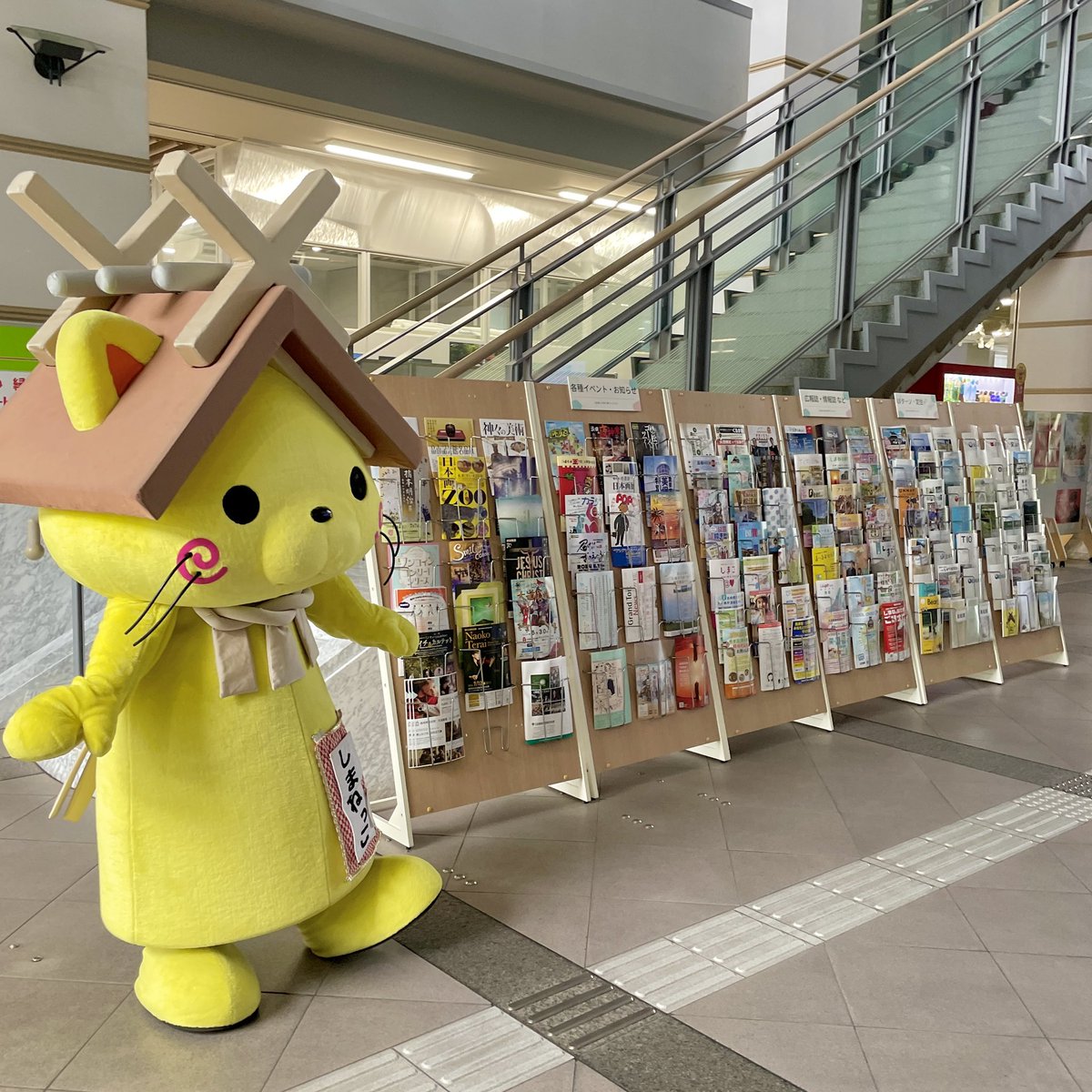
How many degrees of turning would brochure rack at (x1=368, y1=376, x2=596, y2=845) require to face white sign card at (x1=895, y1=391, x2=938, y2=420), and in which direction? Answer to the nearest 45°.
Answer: approximately 90° to its left

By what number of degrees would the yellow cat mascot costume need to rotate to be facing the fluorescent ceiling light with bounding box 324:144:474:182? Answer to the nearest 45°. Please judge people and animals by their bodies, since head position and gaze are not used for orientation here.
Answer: approximately 135° to its left

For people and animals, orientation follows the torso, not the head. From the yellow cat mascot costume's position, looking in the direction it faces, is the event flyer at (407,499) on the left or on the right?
on its left

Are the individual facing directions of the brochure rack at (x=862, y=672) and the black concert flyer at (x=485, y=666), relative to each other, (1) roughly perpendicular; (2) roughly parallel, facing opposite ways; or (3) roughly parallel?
roughly parallel

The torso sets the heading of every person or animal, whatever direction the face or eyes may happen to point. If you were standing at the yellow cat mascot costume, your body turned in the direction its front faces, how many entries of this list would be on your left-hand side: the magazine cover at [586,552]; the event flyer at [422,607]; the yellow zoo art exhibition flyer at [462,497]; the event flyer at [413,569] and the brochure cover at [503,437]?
5

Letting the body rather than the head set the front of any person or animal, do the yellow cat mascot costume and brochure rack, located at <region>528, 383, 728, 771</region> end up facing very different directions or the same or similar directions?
same or similar directions

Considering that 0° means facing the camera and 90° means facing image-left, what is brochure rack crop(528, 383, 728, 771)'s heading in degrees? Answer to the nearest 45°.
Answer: approximately 315°

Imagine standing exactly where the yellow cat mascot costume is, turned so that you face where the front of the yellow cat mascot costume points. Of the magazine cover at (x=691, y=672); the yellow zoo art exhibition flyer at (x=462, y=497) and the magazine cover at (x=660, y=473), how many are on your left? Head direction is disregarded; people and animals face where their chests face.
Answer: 3

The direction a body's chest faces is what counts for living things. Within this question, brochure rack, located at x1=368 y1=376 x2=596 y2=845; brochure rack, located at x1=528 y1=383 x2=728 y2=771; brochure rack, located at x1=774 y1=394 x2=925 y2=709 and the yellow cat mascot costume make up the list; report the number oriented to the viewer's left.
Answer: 0

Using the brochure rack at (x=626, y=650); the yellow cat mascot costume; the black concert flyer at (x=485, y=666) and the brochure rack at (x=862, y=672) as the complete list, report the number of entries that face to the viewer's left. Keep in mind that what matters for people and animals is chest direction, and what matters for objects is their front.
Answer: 0

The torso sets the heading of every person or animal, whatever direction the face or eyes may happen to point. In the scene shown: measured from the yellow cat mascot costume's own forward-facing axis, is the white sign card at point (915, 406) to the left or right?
on its left

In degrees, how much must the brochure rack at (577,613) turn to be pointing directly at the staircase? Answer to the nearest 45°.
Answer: approximately 90° to its left

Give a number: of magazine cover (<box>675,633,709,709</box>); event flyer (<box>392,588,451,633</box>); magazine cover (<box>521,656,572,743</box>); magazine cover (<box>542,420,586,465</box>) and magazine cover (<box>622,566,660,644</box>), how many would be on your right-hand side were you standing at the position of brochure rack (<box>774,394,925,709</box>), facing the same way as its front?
5

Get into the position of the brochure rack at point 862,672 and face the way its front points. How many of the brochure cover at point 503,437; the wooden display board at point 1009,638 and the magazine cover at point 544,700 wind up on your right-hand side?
2

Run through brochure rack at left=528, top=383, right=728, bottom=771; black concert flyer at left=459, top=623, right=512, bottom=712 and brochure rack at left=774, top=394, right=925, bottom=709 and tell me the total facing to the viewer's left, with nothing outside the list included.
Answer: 0

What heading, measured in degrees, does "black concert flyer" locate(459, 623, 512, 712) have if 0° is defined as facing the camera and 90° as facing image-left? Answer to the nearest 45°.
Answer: approximately 315°

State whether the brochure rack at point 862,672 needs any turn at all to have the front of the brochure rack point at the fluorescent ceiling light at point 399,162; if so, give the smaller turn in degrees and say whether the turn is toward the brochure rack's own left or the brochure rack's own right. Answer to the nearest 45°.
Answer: approximately 180°

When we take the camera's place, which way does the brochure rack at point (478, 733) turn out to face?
facing the viewer and to the right of the viewer

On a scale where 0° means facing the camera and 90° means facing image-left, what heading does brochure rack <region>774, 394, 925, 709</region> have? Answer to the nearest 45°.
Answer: approximately 315°

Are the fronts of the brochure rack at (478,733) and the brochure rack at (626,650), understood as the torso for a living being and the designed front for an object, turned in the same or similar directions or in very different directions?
same or similar directions
